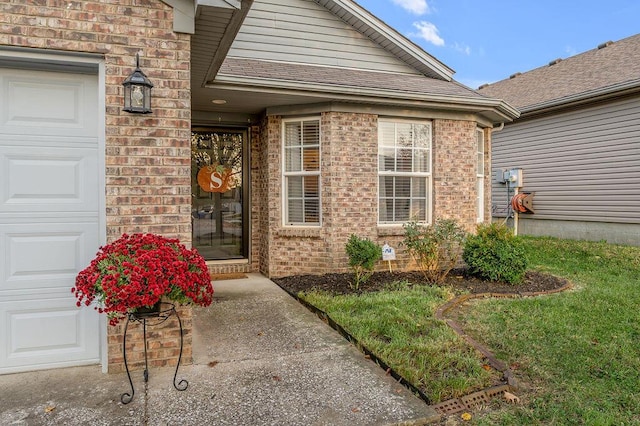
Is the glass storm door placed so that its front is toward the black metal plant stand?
yes

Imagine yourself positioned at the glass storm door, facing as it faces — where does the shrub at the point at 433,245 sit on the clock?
The shrub is roughly at 10 o'clock from the glass storm door.

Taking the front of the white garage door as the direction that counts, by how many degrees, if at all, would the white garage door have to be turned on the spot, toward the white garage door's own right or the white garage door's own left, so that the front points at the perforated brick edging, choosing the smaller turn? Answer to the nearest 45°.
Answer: approximately 45° to the white garage door's own left

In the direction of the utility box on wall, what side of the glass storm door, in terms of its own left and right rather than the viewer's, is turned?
left

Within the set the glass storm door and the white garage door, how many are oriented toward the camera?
2

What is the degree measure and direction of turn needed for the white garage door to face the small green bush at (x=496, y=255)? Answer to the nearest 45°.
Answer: approximately 90° to its left

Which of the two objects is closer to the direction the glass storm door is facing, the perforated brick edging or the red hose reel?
the perforated brick edging

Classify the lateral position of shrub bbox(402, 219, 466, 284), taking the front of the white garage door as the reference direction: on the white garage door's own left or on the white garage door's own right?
on the white garage door's own left

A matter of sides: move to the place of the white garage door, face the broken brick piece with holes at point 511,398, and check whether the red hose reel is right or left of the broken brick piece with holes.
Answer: left

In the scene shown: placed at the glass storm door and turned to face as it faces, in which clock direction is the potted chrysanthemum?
The potted chrysanthemum is roughly at 12 o'clock from the glass storm door.
